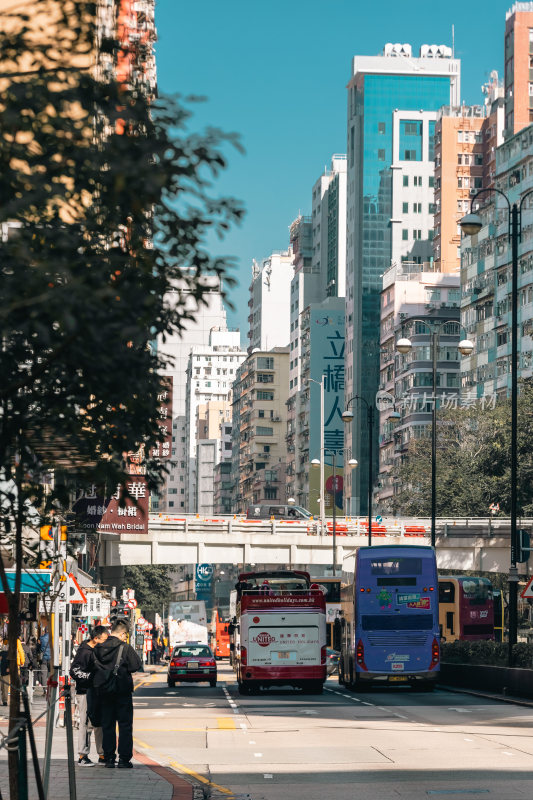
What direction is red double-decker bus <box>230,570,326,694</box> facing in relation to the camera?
away from the camera

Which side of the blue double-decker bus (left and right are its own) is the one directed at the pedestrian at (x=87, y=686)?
back

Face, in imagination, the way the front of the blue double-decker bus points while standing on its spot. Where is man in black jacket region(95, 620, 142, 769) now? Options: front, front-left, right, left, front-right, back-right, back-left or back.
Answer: back

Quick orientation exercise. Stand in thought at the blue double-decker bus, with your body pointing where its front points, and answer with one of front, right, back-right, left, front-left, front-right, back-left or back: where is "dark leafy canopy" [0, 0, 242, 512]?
back

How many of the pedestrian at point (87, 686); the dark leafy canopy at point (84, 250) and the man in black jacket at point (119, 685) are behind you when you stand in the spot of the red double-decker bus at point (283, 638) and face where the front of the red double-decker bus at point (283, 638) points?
3

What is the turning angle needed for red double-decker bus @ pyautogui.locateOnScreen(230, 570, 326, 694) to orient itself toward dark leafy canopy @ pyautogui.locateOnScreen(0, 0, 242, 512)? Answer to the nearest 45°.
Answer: approximately 180°

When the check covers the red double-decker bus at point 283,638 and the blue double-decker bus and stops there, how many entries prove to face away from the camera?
2

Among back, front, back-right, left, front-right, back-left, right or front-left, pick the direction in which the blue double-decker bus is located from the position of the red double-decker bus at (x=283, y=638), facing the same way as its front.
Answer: right

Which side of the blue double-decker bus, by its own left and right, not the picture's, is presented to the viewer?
back

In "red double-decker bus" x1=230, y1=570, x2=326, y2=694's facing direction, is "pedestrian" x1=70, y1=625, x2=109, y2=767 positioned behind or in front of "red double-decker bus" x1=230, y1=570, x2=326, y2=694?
behind

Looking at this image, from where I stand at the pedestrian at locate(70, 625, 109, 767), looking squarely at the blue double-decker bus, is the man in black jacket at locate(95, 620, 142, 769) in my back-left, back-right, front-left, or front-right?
back-right

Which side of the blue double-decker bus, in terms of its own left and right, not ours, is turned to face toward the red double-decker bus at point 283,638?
left

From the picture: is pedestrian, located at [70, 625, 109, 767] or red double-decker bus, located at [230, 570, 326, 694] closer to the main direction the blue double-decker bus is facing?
the red double-decker bus
